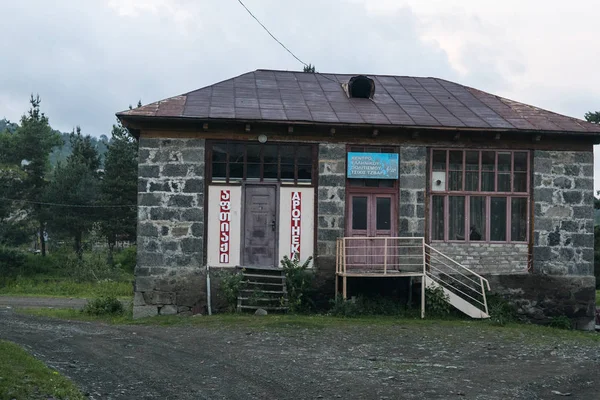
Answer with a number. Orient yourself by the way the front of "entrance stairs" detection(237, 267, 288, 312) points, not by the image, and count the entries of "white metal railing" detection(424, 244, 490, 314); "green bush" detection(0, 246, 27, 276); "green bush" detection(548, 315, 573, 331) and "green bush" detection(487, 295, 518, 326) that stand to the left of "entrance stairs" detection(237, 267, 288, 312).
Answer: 3

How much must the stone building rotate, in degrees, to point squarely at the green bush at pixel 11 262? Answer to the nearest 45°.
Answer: approximately 135° to its right

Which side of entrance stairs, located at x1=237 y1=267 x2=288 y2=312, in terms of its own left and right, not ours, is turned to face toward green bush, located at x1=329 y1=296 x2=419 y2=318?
left

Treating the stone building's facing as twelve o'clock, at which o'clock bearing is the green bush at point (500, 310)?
The green bush is roughly at 9 o'clock from the stone building.

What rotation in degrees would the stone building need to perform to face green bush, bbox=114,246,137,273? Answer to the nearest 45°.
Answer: approximately 135° to its right

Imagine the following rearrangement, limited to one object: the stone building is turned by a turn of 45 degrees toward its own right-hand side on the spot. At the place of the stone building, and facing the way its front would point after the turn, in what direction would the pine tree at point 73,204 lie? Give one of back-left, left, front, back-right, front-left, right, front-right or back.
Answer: right

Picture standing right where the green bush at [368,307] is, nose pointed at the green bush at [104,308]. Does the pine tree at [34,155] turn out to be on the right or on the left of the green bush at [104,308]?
right

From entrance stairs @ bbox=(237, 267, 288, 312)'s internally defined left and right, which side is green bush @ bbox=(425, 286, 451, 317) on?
on its left

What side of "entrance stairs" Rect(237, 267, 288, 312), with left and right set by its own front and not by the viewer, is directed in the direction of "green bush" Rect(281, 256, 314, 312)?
left

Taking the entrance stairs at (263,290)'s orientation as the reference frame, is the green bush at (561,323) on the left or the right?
on its left

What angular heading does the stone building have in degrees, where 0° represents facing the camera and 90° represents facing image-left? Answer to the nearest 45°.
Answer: approximately 0°

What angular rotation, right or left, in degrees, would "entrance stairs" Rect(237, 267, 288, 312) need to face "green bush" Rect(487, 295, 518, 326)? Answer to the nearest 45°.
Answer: approximately 90° to its left
